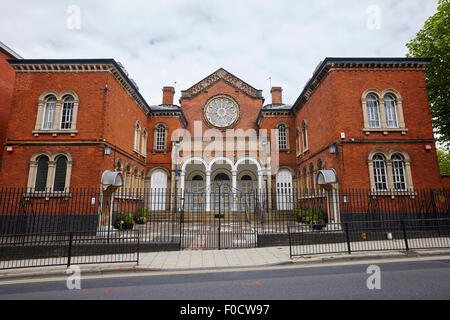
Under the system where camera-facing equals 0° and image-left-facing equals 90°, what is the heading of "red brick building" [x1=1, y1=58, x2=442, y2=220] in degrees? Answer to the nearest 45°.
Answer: approximately 0°

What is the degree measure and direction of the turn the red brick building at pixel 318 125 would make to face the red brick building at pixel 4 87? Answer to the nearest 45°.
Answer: approximately 90° to its right

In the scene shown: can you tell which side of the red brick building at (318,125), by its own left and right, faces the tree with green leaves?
left
